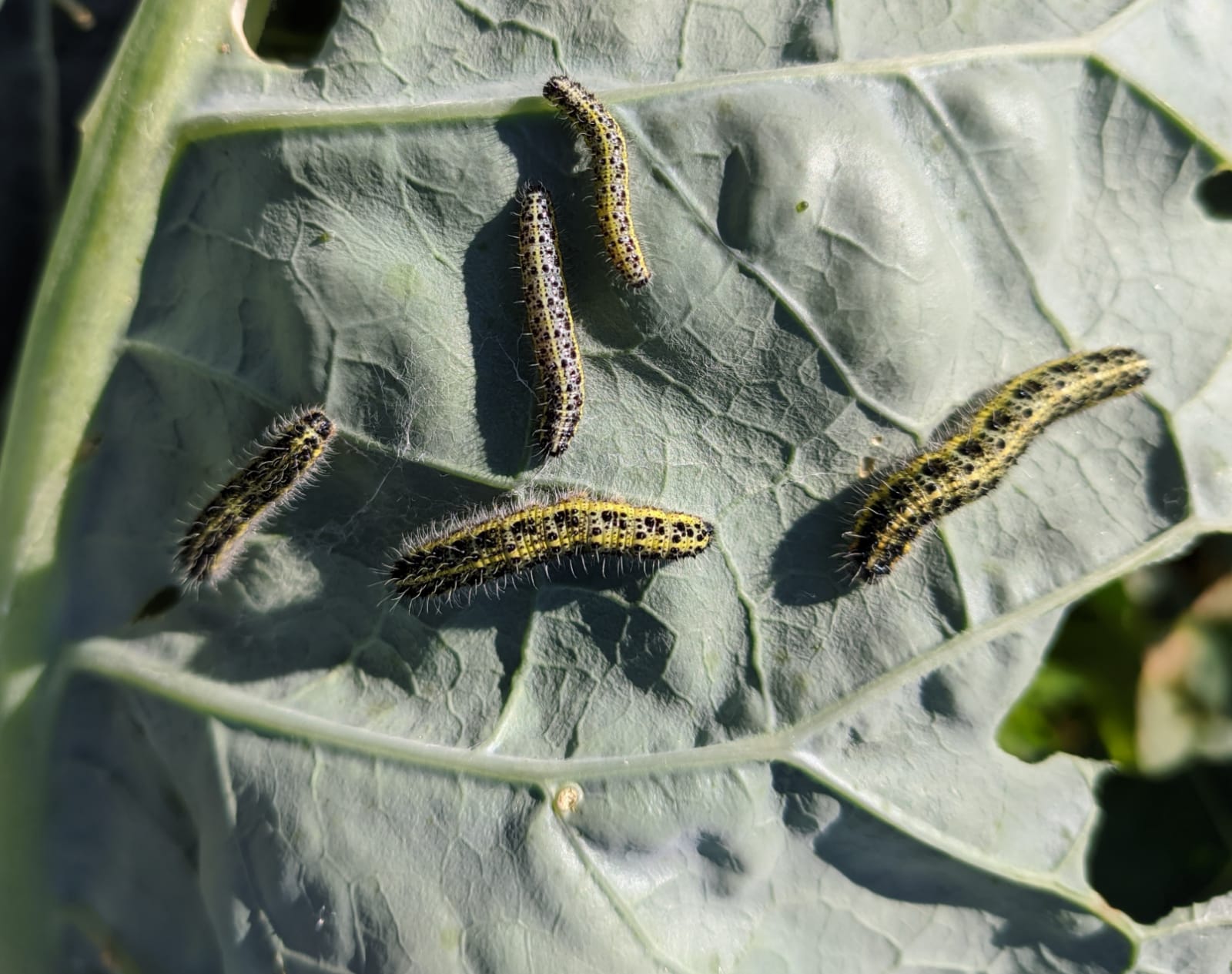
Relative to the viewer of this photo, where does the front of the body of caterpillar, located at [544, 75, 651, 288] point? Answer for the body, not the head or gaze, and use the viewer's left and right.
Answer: facing away from the viewer and to the left of the viewer

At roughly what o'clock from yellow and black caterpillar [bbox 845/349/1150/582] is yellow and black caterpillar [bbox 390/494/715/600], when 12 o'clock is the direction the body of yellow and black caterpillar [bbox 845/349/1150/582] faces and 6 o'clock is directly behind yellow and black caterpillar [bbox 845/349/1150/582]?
yellow and black caterpillar [bbox 390/494/715/600] is roughly at 1 o'clock from yellow and black caterpillar [bbox 845/349/1150/582].

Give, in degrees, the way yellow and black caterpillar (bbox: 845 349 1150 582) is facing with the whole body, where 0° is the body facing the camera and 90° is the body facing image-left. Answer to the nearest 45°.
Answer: approximately 45°

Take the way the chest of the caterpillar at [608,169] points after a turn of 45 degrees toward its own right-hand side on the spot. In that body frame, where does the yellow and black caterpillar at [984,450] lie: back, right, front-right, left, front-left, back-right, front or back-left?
right
